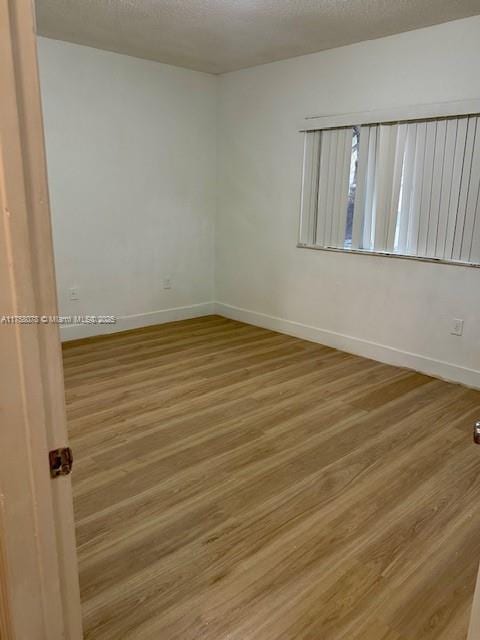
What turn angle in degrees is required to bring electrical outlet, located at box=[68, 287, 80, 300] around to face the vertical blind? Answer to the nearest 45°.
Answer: approximately 45° to its left

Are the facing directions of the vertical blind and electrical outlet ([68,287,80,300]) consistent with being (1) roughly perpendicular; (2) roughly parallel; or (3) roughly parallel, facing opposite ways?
roughly perpendicular

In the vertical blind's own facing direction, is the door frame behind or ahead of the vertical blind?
ahead

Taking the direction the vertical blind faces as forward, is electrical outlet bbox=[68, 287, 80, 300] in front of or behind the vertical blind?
in front

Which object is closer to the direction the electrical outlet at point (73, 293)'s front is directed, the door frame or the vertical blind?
the door frame

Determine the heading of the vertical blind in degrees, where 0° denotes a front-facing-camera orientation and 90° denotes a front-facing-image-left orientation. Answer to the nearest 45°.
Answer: approximately 45°

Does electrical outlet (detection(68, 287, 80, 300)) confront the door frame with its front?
yes
